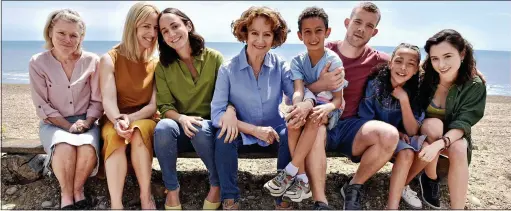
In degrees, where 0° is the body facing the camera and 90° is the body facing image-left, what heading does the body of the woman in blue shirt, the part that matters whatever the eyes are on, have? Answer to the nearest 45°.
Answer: approximately 0°

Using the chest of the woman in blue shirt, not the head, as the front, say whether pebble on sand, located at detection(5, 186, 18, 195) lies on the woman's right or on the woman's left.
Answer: on the woman's right

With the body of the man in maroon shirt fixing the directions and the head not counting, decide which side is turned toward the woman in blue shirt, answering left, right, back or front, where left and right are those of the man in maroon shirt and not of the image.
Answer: right

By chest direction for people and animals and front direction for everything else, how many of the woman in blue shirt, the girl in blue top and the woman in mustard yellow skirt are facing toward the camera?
3

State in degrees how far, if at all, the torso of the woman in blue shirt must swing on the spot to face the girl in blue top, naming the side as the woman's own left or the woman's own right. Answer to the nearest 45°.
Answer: approximately 90° to the woman's own left

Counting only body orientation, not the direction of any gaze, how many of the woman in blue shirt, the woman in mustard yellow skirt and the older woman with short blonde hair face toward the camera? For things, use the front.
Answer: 3

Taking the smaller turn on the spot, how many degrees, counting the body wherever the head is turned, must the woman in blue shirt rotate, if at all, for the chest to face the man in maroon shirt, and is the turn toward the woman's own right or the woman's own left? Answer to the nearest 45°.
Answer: approximately 90° to the woman's own left

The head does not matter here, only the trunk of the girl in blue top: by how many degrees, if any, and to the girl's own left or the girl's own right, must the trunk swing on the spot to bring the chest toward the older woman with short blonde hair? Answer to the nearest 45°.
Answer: approximately 90° to the girl's own right

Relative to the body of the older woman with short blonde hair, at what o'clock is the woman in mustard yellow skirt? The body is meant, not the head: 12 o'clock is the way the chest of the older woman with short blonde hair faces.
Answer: The woman in mustard yellow skirt is roughly at 10 o'clock from the older woman with short blonde hair.

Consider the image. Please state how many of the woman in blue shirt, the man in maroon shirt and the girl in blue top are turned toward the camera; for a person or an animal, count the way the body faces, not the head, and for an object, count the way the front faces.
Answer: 3

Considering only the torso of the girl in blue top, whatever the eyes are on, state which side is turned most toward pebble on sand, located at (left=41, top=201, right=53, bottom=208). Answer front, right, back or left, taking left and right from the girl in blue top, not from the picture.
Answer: right

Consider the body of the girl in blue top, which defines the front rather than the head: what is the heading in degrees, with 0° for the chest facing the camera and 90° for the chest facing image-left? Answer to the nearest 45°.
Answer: approximately 0°

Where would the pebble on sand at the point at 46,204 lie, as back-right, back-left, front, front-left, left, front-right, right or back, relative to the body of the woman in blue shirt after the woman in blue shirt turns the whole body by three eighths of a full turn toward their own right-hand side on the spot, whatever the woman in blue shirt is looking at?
front-left

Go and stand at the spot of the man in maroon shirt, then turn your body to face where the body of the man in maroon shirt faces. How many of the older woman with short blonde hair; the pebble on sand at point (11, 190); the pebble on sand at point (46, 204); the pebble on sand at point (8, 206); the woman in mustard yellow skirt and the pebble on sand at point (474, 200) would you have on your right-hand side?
5

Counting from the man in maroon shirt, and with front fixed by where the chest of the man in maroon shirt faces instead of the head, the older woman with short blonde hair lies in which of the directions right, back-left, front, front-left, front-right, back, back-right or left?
right
